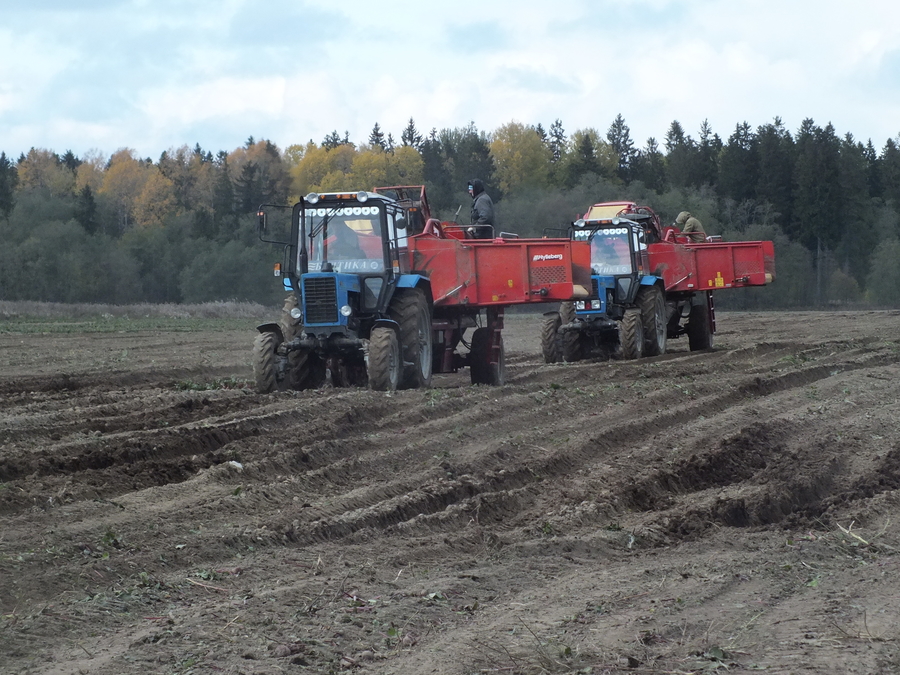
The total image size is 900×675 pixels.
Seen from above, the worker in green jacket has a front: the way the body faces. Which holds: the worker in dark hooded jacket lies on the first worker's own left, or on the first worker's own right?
on the first worker's own left

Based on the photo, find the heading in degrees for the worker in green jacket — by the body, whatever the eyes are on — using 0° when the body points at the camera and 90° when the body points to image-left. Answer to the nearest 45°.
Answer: approximately 90°
